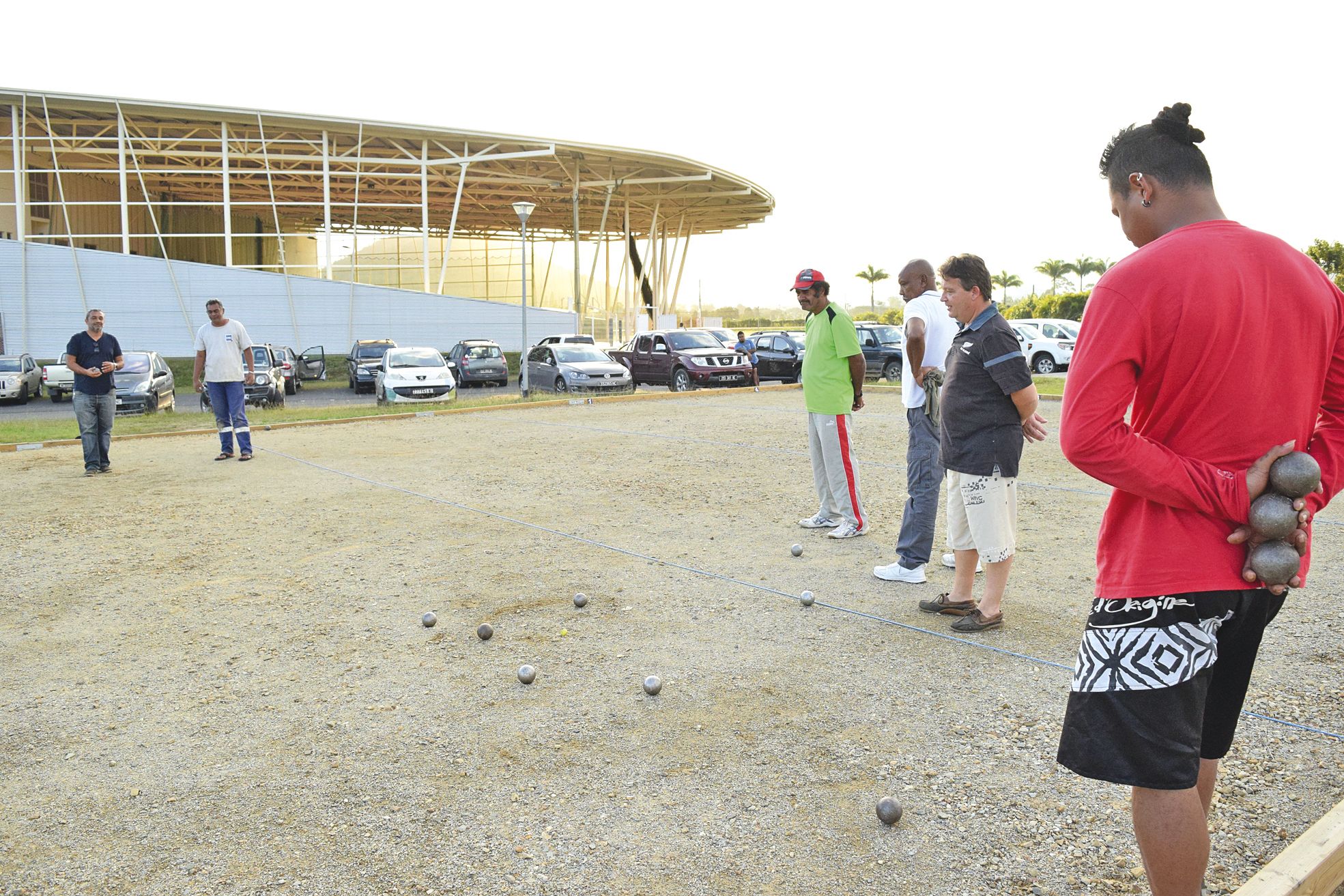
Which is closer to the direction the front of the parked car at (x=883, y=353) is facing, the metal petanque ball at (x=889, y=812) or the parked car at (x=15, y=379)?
the metal petanque ball

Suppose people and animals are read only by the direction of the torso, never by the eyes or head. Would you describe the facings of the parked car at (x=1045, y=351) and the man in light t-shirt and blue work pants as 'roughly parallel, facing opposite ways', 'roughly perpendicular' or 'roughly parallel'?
roughly parallel

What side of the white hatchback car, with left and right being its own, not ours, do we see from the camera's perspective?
front

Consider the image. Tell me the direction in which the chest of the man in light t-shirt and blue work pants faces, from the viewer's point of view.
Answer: toward the camera

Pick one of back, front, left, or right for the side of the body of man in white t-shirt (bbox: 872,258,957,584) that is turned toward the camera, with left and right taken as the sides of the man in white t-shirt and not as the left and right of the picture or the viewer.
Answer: left

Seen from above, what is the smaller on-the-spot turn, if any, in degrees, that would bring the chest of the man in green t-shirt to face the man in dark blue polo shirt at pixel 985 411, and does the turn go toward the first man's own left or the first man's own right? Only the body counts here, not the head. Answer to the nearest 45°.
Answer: approximately 45° to the first man's own left

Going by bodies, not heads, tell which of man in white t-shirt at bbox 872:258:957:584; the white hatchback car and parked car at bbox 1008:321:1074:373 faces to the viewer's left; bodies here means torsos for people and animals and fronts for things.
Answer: the man in white t-shirt

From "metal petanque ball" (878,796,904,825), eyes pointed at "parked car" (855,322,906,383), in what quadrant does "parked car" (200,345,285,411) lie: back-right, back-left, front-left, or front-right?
front-left

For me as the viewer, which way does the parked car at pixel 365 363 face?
facing the viewer

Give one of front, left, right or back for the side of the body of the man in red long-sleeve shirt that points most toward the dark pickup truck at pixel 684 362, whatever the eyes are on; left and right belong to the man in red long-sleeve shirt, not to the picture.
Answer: front

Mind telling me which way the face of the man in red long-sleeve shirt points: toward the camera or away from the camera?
away from the camera

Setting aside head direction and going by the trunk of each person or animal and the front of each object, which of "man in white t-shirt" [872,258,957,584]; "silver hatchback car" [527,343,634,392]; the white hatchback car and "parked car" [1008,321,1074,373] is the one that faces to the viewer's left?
the man in white t-shirt

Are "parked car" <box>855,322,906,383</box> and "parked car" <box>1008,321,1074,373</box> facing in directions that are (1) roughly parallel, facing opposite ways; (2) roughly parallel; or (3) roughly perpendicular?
roughly parallel

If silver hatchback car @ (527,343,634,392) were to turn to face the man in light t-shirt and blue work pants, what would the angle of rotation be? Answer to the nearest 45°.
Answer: approximately 45° to its right

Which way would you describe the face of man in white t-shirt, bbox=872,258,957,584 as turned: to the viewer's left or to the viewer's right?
to the viewer's left

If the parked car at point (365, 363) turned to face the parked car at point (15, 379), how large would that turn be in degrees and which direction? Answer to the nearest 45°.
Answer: approximately 90° to its right

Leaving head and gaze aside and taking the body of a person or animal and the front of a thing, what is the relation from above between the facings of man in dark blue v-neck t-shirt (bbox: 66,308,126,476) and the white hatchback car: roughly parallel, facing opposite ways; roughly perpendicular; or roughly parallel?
roughly parallel
